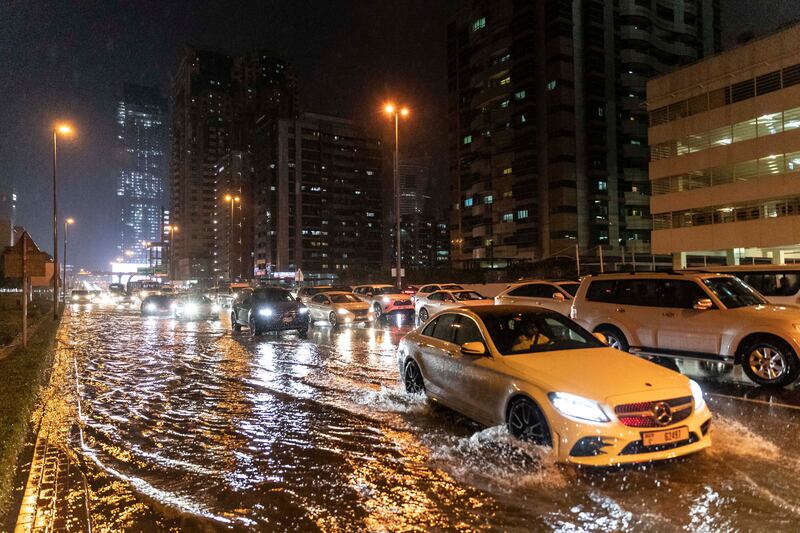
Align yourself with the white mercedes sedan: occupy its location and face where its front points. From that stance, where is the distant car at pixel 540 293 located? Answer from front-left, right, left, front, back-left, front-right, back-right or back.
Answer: back-left

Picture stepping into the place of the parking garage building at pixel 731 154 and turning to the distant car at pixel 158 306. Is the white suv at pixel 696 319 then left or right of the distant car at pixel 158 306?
left

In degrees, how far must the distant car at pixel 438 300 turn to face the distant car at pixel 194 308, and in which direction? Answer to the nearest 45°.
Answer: approximately 135° to its right

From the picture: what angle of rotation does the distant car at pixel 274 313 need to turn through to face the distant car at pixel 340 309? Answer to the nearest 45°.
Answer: approximately 90° to its left

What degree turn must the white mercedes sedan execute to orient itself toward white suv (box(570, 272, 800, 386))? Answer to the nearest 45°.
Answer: approximately 90° to its left

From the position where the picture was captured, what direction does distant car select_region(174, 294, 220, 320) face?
facing the viewer and to the right of the viewer

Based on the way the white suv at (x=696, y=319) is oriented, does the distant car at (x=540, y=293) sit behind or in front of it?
behind

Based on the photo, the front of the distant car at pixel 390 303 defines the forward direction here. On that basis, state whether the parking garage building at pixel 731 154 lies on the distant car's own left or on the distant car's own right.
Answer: on the distant car's own left

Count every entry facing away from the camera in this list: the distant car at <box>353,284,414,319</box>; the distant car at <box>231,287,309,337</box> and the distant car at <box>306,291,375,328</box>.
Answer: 0

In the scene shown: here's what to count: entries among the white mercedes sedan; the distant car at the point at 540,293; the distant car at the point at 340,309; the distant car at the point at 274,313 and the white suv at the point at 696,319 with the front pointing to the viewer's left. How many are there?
0
